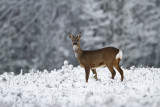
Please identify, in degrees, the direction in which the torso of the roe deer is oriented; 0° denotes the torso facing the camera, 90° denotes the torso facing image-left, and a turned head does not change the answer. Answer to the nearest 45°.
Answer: approximately 90°
